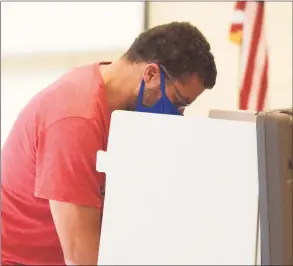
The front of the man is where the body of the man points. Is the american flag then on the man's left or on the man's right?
on the man's left

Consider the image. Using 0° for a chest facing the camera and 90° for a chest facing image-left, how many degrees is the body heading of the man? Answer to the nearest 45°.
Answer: approximately 270°

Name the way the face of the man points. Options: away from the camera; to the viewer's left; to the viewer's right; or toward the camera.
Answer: to the viewer's right
